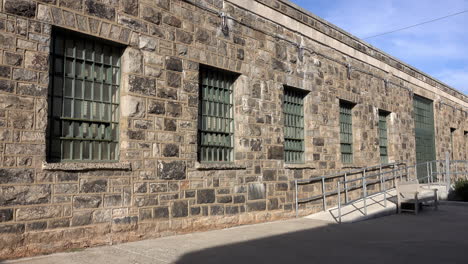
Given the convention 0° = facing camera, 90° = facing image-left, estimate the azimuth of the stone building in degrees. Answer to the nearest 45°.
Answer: approximately 315°

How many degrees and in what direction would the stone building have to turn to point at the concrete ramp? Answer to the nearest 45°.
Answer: approximately 90° to its left

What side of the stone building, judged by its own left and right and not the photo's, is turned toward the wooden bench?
left
